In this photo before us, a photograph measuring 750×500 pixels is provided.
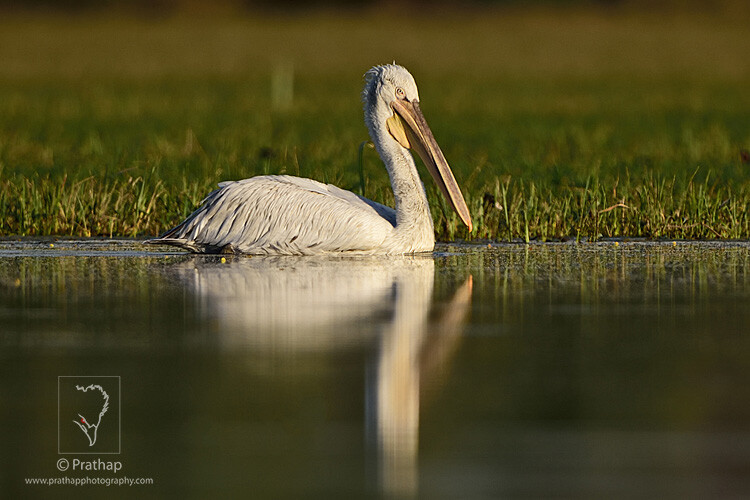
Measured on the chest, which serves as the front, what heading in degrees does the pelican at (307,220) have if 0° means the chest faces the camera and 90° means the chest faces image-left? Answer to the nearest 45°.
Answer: approximately 270°
